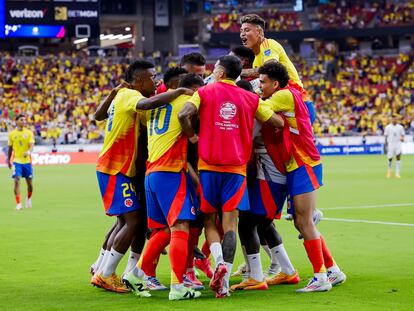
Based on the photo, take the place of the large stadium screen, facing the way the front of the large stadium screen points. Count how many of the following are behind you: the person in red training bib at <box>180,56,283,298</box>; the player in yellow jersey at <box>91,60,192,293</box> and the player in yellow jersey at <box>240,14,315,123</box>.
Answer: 0

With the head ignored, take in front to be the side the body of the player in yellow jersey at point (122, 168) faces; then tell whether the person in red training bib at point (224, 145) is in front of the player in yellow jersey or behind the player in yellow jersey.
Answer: in front

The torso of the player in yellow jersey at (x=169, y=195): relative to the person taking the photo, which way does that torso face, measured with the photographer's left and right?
facing away from the viewer and to the right of the viewer

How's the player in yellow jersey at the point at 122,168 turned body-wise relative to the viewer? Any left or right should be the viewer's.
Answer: facing to the right of the viewer

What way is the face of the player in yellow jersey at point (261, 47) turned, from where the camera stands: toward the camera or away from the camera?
toward the camera

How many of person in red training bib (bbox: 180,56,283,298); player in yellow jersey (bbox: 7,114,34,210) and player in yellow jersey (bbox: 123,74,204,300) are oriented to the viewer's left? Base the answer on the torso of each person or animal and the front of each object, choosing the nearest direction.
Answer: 0

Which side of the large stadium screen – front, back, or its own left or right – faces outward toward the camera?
front

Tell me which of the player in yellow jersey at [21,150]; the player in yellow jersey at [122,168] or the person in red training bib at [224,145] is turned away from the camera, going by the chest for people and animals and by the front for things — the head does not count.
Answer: the person in red training bib

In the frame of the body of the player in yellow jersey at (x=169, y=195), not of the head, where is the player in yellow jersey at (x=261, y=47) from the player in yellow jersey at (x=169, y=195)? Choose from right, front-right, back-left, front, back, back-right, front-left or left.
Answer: front

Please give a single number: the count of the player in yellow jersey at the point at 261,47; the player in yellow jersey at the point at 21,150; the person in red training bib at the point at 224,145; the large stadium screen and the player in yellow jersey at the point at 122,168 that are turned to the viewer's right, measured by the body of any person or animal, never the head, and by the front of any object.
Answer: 1

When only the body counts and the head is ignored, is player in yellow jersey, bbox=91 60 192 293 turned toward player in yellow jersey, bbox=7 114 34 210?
no

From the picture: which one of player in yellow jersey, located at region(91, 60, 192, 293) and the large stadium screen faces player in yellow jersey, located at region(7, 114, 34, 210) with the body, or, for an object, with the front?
the large stadium screen

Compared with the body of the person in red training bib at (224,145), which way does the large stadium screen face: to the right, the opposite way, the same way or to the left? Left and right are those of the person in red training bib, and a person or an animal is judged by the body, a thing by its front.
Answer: the opposite way

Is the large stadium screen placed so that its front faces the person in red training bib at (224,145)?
yes

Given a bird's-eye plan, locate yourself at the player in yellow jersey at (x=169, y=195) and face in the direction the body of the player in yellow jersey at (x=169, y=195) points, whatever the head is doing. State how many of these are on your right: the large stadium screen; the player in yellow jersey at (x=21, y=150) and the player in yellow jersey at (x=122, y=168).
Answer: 0

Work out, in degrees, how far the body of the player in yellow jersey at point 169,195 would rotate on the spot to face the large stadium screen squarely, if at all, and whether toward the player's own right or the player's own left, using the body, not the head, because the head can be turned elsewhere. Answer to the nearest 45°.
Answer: approximately 45° to the player's own left
